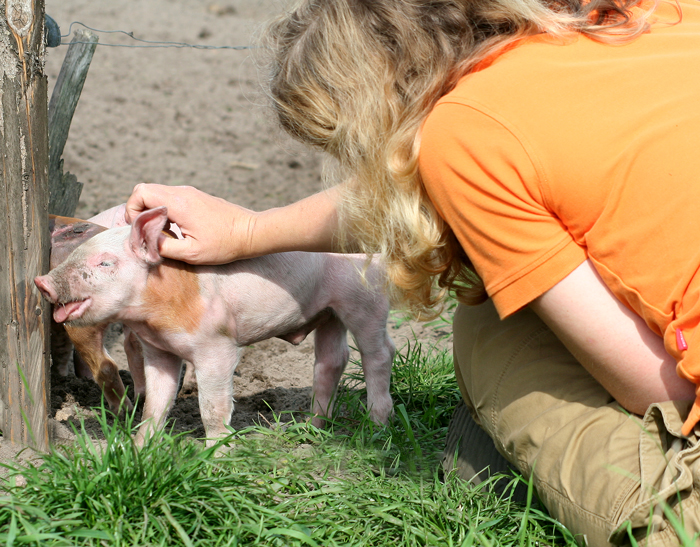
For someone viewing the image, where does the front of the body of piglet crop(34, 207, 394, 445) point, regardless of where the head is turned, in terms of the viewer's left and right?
facing to the left of the viewer

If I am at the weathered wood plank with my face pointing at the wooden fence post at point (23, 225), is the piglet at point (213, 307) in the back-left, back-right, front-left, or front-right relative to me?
front-left

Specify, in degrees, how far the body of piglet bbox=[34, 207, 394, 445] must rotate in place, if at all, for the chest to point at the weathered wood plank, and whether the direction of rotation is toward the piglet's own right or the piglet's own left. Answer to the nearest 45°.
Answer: approximately 45° to the piglet's own right
